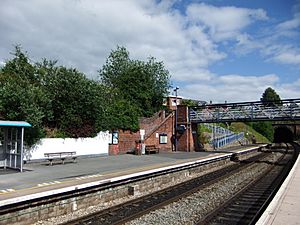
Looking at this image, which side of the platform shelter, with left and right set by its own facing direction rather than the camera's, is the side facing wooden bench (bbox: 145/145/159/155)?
left

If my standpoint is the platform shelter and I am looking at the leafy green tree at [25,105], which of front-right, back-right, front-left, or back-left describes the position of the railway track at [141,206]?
back-right

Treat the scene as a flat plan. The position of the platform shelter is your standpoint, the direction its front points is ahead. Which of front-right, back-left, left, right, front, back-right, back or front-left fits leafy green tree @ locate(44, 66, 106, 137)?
left

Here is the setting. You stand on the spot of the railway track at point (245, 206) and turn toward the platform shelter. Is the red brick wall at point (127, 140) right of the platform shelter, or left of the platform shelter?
right

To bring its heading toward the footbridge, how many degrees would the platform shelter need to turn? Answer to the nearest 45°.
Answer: approximately 45° to its left

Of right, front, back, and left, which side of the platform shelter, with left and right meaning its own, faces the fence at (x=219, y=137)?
left

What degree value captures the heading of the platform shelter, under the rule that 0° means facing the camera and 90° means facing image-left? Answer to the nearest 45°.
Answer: approximately 315°

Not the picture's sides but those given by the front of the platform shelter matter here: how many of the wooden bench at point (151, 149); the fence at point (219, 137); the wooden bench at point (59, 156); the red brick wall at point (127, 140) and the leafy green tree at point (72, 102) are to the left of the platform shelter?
5

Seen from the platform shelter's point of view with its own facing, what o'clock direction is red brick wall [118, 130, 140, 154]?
The red brick wall is roughly at 9 o'clock from the platform shelter.

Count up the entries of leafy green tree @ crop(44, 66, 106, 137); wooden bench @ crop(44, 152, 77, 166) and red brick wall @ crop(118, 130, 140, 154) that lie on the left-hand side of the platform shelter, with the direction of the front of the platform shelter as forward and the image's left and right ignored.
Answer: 3

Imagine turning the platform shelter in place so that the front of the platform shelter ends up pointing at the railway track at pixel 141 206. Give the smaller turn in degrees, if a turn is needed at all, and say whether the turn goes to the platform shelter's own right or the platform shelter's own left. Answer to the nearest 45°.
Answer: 0° — it already faces it
